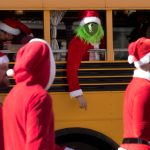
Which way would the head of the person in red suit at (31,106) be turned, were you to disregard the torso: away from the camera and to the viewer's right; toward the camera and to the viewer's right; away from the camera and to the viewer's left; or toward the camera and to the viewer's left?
away from the camera and to the viewer's right

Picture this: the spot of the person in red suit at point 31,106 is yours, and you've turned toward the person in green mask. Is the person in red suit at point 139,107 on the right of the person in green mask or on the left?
right

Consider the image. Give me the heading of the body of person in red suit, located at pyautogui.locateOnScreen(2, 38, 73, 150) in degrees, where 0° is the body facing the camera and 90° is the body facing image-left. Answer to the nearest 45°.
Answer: approximately 225°
